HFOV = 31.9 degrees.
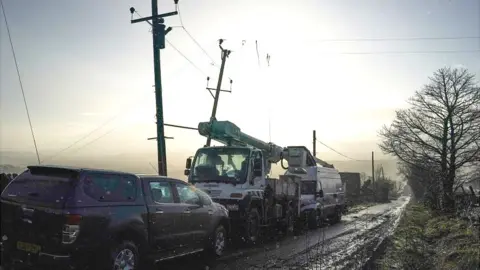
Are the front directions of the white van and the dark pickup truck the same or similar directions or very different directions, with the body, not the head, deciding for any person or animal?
very different directions

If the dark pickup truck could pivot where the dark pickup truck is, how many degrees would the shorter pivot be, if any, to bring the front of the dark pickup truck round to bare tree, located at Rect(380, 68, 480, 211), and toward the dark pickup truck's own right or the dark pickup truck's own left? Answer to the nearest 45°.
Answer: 0° — it already faces it

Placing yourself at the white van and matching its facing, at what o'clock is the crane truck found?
The crane truck is roughly at 11 o'clock from the white van.

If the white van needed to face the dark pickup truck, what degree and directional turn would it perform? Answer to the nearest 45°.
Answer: approximately 45° to its left

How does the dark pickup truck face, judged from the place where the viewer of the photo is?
facing away from the viewer and to the right of the viewer

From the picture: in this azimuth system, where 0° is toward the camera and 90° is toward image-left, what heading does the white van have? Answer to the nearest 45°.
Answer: approximately 45°

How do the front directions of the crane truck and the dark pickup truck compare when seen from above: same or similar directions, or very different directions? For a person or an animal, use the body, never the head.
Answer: very different directions
